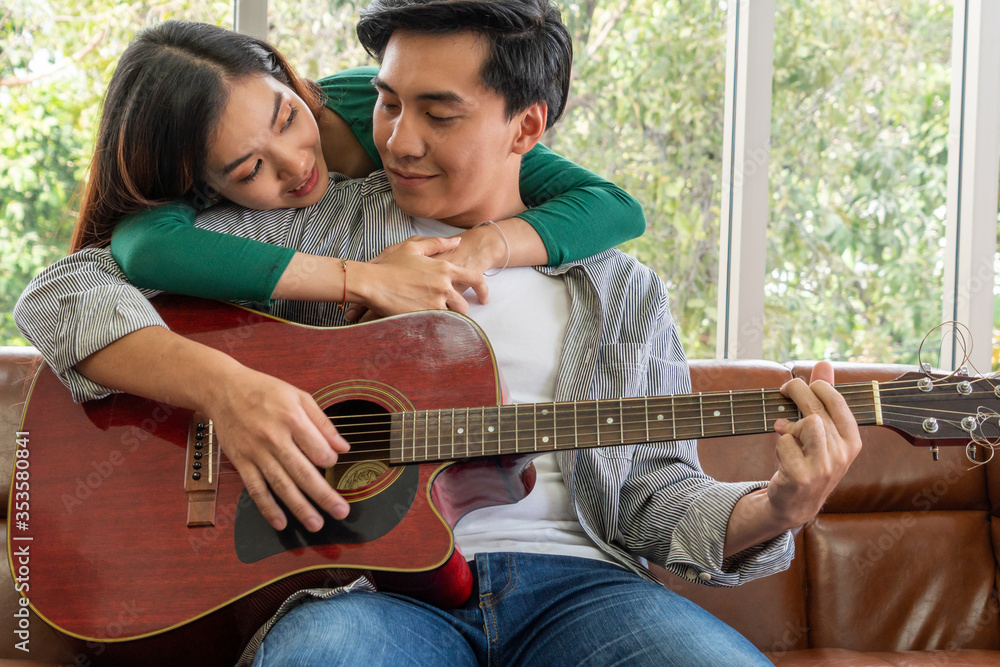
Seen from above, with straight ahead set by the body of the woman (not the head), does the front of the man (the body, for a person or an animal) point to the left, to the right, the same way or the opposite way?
the same way

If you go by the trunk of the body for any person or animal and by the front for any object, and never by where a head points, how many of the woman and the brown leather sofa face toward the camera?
2

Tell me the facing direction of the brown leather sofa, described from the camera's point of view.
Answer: facing the viewer

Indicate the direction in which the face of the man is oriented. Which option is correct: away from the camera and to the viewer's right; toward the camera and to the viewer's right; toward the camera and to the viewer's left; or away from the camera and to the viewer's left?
toward the camera and to the viewer's left

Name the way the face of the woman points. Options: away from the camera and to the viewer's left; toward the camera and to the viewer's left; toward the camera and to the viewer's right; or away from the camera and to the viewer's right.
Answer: toward the camera and to the viewer's right

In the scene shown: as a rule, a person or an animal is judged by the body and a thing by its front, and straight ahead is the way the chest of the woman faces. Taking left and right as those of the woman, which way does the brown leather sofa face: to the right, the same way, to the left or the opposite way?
the same way

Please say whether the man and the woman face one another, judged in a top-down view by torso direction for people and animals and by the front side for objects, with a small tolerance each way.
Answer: no

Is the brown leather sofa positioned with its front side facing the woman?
no

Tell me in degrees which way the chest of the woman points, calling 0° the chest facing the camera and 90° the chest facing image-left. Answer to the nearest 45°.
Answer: approximately 0°
